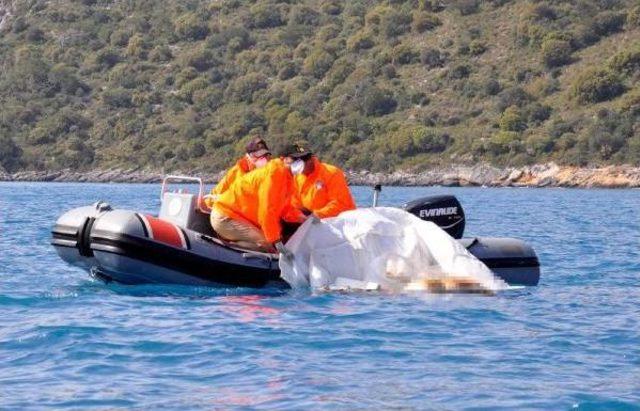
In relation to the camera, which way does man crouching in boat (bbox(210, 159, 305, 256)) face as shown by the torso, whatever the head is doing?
to the viewer's right

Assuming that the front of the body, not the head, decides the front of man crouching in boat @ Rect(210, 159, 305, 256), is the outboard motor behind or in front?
in front

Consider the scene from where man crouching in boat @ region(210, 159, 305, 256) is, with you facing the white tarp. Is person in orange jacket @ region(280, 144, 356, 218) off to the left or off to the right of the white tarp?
left

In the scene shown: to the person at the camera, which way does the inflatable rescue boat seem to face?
facing to the left of the viewer

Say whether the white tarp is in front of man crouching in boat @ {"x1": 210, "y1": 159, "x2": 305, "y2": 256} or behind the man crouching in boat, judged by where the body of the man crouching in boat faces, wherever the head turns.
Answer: in front
